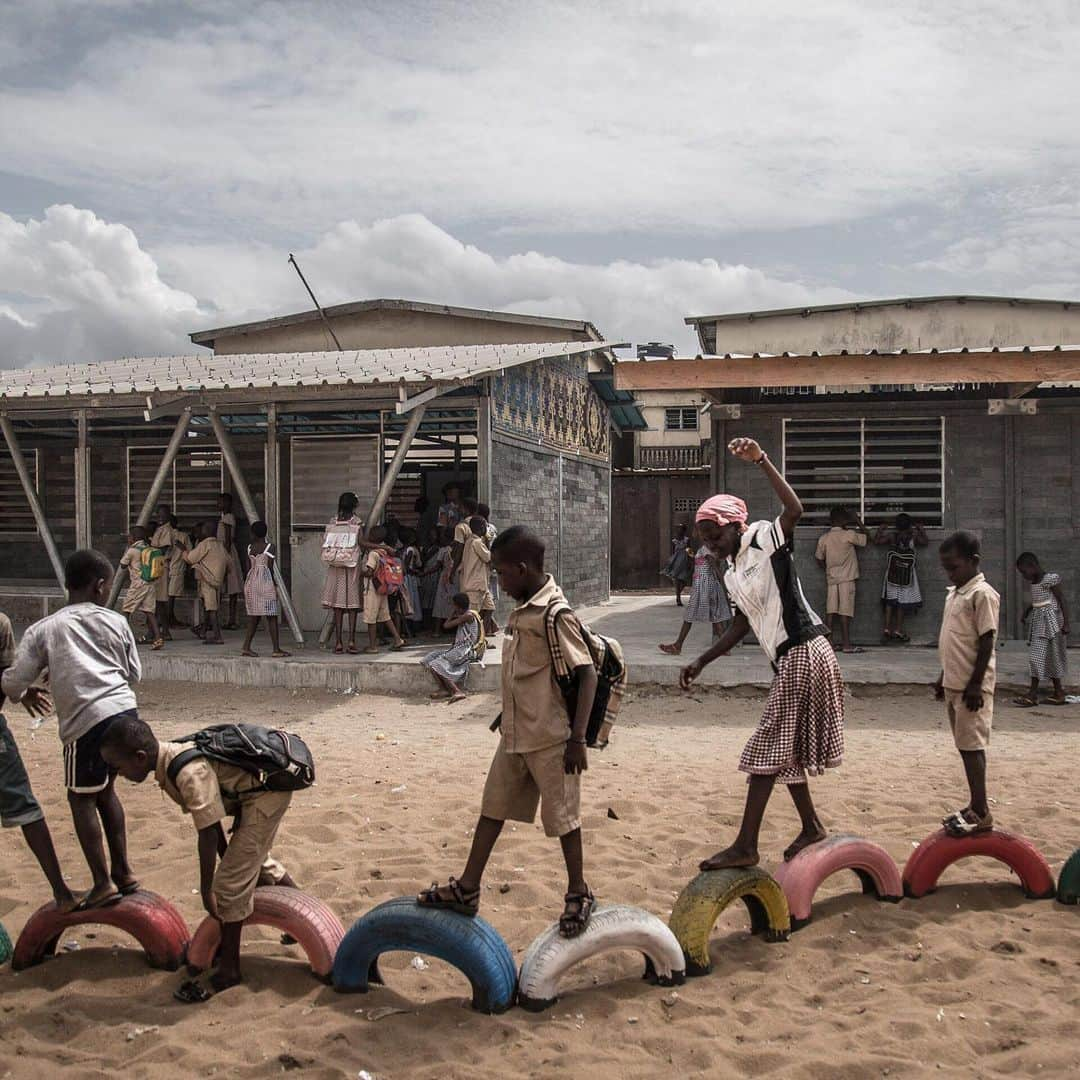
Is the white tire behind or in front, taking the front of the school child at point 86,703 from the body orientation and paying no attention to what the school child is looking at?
behind

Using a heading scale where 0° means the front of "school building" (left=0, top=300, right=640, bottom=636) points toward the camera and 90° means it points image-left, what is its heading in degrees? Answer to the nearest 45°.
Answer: approximately 0°

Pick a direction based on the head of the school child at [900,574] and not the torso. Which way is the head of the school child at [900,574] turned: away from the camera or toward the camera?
away from the camera

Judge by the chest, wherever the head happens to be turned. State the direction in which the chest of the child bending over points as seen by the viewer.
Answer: to the viewer's left

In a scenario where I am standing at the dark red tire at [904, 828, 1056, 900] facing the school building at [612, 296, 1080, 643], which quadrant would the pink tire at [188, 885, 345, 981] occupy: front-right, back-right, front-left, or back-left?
back-left

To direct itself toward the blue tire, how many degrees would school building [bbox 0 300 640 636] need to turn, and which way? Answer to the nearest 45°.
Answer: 0° — it already faces it

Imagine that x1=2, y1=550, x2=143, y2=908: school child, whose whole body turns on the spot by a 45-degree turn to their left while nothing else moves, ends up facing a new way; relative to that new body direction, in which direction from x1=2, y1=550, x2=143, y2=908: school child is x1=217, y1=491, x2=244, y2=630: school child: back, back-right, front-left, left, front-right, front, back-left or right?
right

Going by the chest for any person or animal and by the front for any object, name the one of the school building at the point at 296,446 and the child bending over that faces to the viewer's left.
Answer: the child bending over
